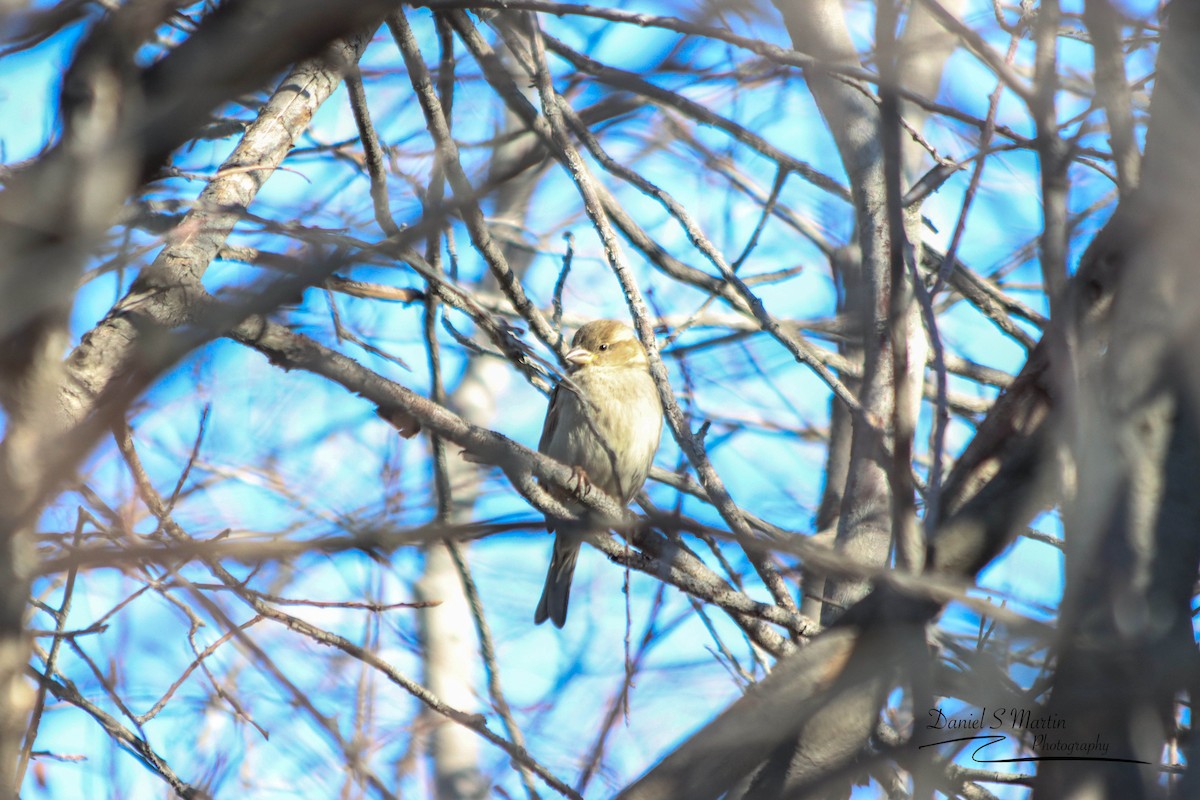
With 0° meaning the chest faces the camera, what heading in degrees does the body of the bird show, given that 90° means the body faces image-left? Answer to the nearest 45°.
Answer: approximately 315°
